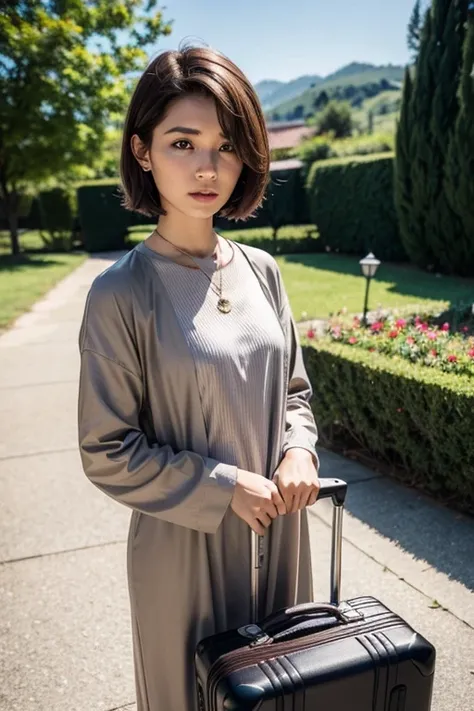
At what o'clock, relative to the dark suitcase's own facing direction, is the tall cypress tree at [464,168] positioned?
The tall cypress tree is roughly at 8 o'clock from the dark suitcase.

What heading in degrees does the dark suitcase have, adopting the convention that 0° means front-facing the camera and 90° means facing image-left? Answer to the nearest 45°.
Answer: approximately 315°

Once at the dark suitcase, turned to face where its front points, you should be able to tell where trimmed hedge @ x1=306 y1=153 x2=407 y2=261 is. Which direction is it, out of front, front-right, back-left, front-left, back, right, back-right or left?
back-left

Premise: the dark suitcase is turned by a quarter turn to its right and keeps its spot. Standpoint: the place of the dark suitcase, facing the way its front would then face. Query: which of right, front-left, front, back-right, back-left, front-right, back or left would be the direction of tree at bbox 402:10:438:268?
back-right

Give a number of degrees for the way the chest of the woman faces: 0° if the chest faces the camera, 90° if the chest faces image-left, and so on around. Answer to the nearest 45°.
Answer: approximately 315°

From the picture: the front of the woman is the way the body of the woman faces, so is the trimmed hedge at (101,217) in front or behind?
behind

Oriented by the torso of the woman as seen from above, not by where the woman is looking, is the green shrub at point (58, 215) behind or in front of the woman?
behind

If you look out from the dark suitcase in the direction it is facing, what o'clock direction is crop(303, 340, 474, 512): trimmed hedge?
The trimmed hedge is roughly at 8 o'clock from the dark suitcase.
